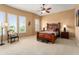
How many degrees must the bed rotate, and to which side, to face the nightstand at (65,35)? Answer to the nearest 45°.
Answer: approximately 180°

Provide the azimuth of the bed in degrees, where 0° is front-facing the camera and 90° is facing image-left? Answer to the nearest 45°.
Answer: approximately 45°
